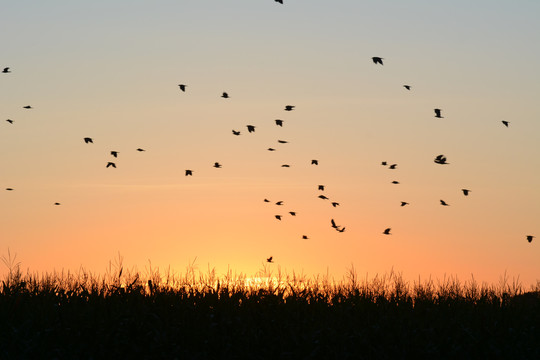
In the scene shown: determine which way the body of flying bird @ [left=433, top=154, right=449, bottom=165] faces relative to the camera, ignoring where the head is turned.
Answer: to the viewer's left
